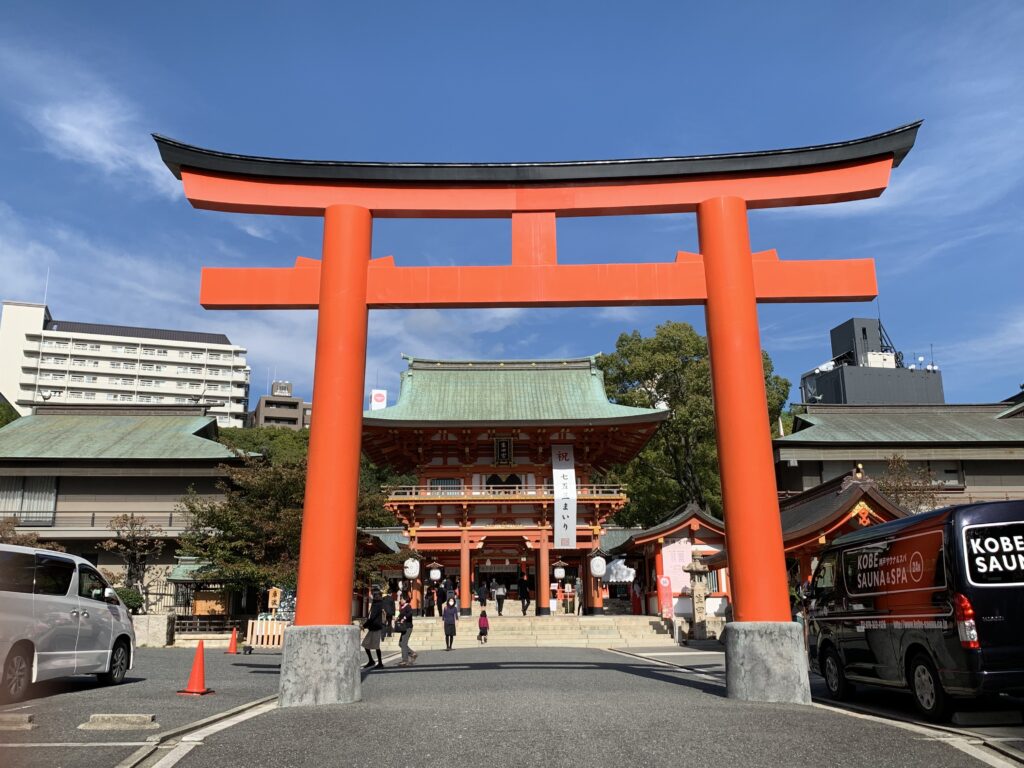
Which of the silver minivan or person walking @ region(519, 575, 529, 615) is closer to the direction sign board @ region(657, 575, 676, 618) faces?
the silver minivan

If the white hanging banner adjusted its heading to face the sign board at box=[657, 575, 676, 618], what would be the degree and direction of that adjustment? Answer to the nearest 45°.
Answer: approximately 90° to its left

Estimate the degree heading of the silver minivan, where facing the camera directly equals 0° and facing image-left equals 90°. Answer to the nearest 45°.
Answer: approximately 225°

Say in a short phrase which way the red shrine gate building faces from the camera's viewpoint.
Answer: facing the viewer

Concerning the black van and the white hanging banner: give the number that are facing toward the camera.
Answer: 1

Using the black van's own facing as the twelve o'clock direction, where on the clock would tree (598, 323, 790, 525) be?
The tree is roughly at 1 o'clock from the black van.

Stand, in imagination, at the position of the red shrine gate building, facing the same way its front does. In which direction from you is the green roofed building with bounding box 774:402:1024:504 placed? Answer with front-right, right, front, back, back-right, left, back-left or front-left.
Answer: left

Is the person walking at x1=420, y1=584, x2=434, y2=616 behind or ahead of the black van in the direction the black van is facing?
ahead

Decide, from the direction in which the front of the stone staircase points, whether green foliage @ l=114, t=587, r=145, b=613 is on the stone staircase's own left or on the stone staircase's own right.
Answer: on the stone staircase's own right

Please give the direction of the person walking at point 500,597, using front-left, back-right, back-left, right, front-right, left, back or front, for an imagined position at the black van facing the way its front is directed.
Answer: front

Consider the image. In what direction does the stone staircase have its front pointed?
toward the camera

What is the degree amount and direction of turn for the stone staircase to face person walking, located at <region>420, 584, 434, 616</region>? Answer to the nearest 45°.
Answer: approximately 135° to its right
